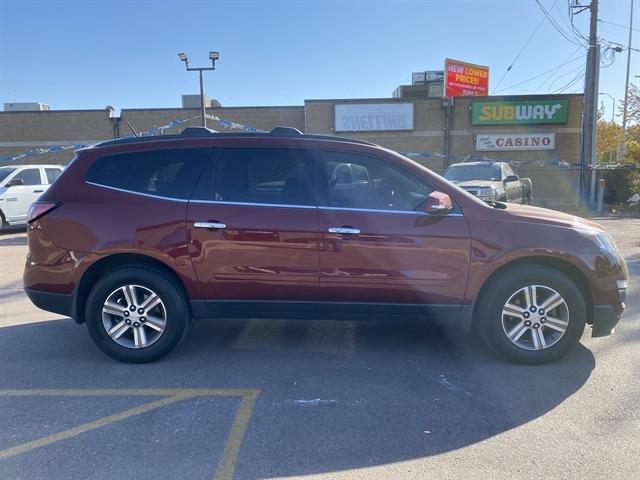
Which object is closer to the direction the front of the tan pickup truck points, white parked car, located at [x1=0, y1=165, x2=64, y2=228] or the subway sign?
the white parked car

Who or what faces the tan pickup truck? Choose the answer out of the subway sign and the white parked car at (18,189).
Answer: the subway sign

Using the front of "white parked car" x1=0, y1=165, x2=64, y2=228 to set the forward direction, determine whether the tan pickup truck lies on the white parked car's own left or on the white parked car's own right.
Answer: on the white parked car's own left

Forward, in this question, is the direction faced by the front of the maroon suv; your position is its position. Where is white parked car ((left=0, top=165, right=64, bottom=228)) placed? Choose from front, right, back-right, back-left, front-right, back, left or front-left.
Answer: back-left

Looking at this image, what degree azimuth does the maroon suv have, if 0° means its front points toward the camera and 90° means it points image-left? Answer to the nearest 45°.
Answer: approximately 270°

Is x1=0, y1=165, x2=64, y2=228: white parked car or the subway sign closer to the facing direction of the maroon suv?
the subway sign

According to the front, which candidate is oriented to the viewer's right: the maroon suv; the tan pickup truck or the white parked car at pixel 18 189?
the maroon suv

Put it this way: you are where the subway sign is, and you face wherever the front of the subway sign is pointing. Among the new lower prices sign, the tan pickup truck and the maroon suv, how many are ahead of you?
2

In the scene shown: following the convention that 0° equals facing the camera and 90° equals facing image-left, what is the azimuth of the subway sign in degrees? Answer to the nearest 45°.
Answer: approximately 0°

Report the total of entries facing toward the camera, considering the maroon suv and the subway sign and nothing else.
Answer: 1

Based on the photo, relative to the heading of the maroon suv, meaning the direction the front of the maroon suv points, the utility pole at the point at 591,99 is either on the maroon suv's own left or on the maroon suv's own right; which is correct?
on the maroon suv's own left

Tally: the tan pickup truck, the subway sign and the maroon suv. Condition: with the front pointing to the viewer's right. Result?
1

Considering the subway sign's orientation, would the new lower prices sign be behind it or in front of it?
behind
